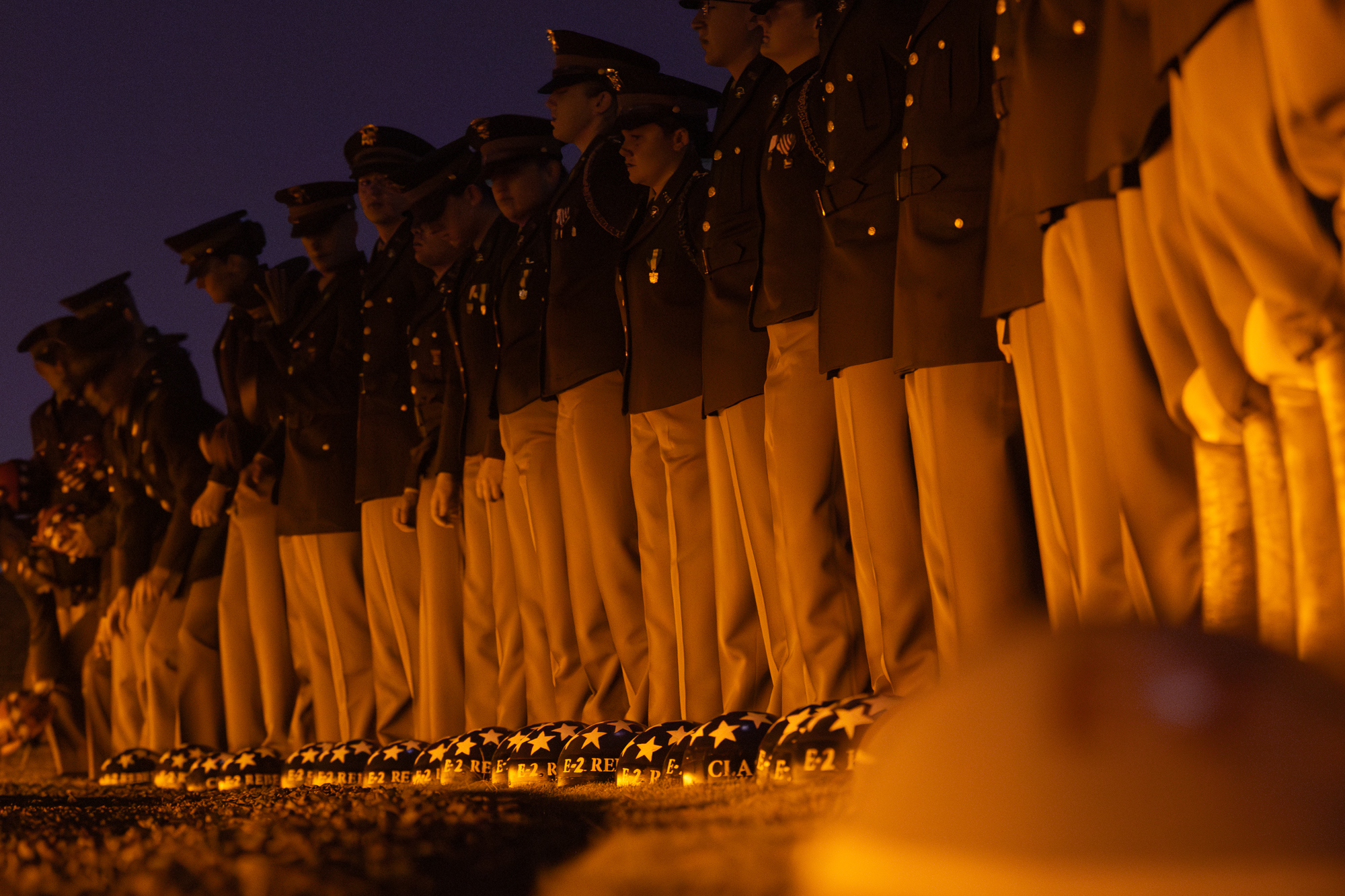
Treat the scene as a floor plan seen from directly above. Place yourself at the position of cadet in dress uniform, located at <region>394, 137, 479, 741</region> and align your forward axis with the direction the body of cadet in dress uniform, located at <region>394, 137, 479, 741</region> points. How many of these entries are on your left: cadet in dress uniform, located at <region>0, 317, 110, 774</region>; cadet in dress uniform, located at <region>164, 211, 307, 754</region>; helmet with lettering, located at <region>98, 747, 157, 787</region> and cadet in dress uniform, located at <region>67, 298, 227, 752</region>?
0

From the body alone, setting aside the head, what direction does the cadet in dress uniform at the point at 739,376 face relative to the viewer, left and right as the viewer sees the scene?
facing the viewer and to the left of the viewer

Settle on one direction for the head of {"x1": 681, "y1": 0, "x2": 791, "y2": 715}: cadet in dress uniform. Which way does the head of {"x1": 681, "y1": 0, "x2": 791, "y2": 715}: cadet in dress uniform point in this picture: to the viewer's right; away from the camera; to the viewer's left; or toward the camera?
to the viewer's left

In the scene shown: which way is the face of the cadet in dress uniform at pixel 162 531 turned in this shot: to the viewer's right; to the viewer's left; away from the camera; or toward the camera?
to the viewer's left

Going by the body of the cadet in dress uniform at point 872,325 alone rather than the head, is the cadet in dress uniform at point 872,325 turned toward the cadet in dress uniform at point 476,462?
no

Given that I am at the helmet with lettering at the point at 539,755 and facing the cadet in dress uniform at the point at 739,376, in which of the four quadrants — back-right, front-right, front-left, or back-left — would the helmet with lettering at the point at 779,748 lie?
front-right

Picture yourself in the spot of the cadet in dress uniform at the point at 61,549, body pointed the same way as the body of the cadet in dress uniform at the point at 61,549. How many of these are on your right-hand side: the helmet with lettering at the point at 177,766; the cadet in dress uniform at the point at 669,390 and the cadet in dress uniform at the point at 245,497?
0

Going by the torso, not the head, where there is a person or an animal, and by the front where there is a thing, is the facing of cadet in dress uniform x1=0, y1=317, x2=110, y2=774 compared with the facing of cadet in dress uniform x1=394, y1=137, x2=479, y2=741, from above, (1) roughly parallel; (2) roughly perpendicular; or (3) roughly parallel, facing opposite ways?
roughly parallel

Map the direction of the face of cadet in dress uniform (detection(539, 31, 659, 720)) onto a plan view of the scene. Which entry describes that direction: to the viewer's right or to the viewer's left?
to the viewer's left

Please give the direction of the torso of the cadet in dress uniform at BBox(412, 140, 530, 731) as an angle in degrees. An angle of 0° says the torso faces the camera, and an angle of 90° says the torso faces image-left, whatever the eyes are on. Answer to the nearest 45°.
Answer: approximately 45°

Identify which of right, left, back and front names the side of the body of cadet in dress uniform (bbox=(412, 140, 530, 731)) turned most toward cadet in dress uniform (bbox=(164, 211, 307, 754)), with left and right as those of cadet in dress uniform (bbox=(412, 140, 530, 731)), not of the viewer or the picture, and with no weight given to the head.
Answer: right

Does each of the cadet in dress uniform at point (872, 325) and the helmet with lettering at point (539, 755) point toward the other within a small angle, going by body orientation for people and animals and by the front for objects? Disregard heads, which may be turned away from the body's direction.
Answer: no

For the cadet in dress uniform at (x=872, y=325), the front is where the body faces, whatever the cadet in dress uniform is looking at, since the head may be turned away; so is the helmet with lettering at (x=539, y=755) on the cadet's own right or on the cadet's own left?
on the cadet's own right

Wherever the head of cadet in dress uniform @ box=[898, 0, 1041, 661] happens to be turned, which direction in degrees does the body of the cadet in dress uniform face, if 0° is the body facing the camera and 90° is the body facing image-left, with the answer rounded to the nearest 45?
approximately 45°

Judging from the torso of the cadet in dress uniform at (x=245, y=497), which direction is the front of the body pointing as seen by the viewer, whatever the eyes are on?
to the viewer's left

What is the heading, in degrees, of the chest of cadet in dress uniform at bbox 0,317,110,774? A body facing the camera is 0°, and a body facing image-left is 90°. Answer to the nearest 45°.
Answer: approximately 45°

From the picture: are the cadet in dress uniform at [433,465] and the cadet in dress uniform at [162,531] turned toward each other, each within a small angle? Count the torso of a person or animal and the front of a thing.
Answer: no

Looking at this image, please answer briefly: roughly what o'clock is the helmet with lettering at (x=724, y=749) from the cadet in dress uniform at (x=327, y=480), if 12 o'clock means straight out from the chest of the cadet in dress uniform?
The helmet with lettering is roughly at 10 o'clock from the cadet in dress uniform.

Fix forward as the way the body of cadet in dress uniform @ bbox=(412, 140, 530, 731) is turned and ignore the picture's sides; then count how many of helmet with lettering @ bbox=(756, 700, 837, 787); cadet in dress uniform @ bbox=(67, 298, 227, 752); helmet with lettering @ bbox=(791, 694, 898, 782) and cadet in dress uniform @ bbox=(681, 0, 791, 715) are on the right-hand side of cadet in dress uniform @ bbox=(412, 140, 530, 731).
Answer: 1

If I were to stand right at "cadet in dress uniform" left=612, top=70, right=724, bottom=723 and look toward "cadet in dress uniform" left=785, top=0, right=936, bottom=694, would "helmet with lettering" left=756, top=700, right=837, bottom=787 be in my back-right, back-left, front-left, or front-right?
front-right

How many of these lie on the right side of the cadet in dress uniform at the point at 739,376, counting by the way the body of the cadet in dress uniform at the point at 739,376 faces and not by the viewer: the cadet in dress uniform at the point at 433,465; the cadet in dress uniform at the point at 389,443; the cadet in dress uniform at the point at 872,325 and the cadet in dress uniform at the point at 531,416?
3
